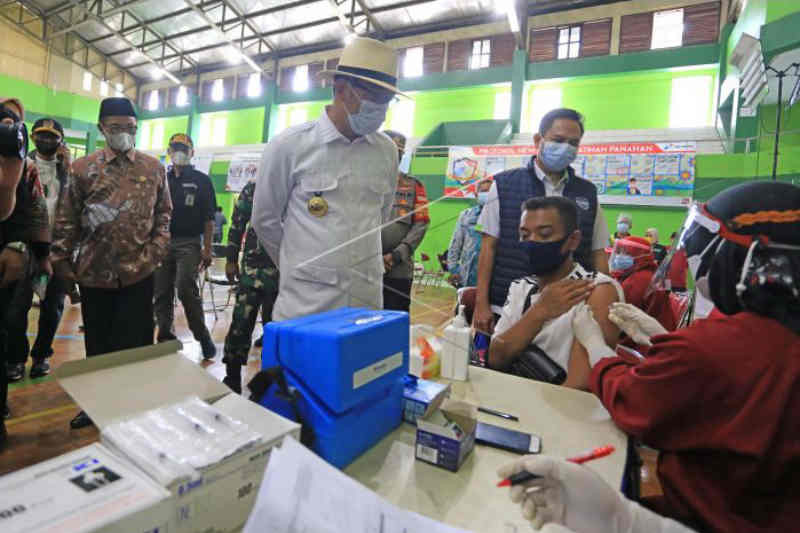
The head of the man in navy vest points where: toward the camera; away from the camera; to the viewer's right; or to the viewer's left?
toward the camera

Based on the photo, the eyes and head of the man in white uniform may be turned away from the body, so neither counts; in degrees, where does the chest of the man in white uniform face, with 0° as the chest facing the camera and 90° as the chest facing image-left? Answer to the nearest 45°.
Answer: approximately 315°

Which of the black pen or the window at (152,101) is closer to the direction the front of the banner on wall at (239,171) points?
the black pen

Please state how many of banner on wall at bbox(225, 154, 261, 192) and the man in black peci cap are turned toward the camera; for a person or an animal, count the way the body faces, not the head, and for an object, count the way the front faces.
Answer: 2

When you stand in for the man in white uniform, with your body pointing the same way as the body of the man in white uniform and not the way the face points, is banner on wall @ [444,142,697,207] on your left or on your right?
on your left

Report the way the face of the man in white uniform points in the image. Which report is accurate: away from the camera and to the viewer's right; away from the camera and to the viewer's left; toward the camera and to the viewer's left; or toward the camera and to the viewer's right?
toward the camera and to the viewer's right

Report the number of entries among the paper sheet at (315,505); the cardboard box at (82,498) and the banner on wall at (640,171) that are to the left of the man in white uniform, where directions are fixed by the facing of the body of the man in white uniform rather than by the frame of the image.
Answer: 1

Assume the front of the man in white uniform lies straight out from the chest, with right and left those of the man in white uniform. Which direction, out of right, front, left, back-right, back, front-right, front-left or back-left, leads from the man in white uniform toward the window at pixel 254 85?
back-left

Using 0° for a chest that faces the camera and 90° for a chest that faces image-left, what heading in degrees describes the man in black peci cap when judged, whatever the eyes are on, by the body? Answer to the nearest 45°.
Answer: approximately 0°

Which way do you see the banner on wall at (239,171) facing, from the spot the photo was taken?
facing the viewer

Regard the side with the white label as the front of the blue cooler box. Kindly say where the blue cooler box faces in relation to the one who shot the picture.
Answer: facing the viewer and to the right of the viewer

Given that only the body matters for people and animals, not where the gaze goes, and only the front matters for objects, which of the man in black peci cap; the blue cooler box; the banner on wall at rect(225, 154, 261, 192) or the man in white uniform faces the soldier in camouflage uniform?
the banner on wall
